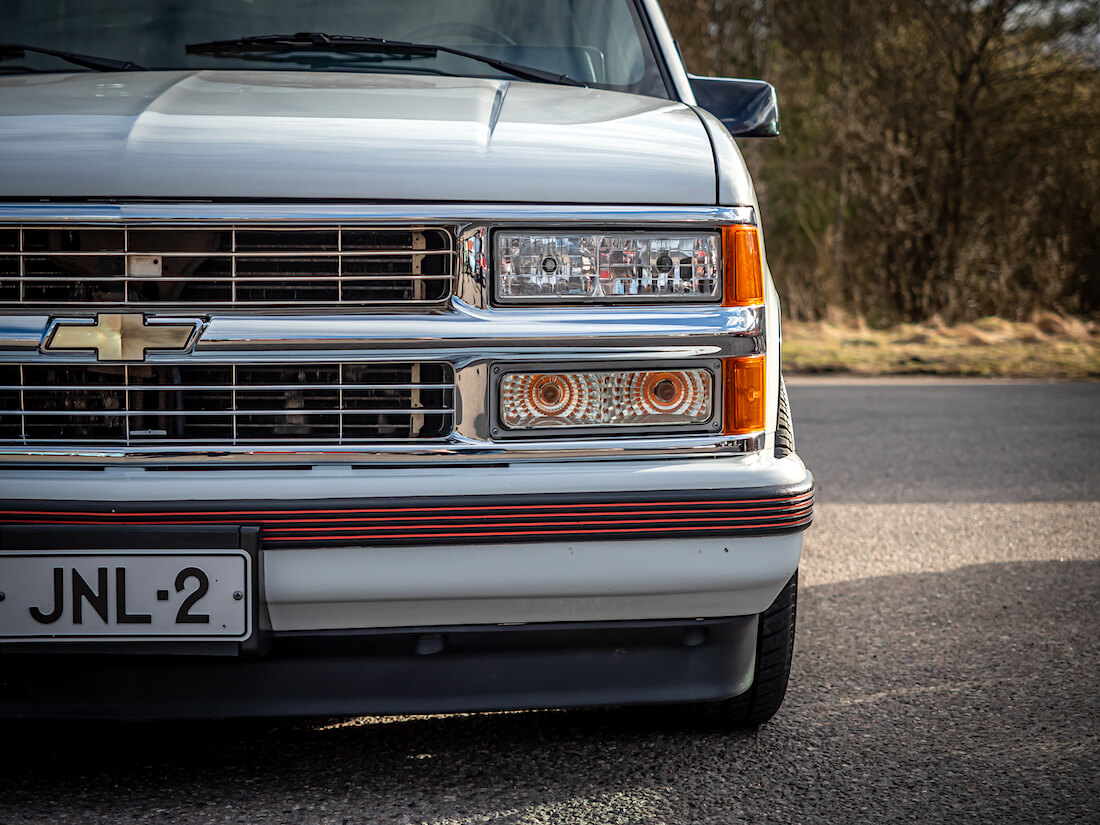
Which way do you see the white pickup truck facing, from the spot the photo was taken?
facing the viewer
